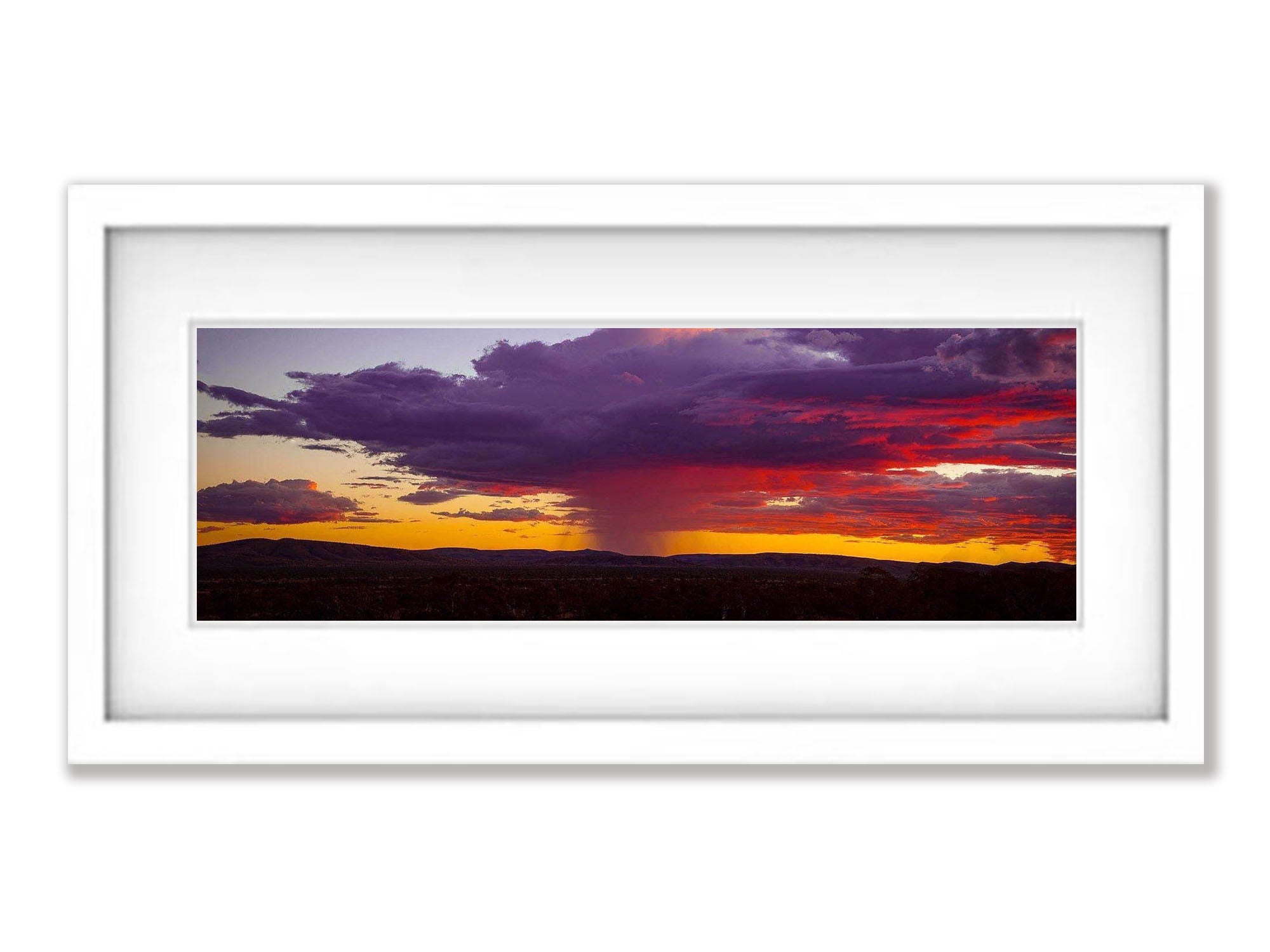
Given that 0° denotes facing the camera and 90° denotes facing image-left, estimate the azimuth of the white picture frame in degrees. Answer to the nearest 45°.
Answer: approximately 0°

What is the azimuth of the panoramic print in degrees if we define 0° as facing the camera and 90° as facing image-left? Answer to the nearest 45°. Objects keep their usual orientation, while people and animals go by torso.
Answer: approximately 0°
